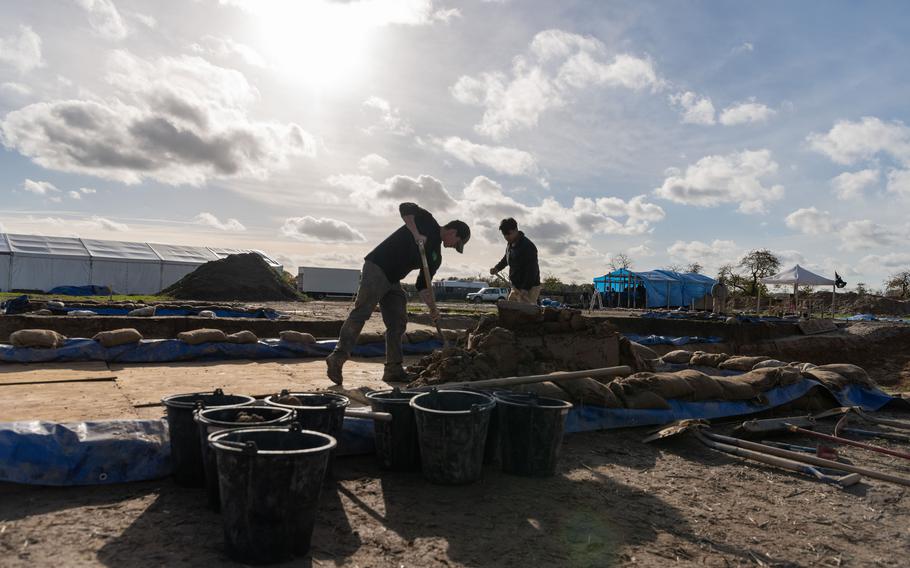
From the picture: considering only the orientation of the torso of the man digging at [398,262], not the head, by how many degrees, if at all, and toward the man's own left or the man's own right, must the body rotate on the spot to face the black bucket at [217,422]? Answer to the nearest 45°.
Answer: approximately 90° to the man's own right

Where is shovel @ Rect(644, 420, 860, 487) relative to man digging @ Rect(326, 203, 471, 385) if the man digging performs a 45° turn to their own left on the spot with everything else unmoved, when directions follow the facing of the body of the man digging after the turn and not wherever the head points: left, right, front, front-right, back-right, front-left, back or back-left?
right

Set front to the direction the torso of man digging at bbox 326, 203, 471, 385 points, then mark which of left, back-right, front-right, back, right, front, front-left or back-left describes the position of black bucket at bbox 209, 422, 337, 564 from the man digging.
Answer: right

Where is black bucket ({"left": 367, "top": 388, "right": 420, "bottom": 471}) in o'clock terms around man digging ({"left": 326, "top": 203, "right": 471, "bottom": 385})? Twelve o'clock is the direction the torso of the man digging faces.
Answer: The black bucket is roughly at 3 o'clock from the man digging.

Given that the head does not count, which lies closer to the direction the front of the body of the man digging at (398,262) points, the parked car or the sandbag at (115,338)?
the parked car

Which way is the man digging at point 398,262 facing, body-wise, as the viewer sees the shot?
to the viewer's right

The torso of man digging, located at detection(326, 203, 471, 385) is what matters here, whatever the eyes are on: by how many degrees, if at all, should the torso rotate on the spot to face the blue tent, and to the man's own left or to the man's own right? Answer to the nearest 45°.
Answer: approximately 45° to the man's own left

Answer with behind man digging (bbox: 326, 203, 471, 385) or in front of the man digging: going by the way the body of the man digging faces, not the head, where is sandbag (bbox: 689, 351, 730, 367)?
in front

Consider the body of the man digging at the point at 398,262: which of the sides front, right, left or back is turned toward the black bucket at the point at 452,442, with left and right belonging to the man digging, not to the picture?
right

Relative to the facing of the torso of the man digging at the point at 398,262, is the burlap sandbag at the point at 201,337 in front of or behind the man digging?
behind

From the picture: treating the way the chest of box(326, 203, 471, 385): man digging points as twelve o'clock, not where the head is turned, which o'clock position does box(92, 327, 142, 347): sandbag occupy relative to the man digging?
The sandbag is roughly at 7 o'clock from the man digging.

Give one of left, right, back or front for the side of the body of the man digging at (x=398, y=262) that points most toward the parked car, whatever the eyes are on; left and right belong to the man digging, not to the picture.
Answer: left

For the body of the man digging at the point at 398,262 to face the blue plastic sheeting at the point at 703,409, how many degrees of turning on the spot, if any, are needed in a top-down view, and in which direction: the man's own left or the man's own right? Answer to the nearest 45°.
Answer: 0° — they already face it

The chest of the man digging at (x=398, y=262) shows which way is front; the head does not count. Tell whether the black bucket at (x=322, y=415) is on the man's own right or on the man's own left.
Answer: on the man's own right
